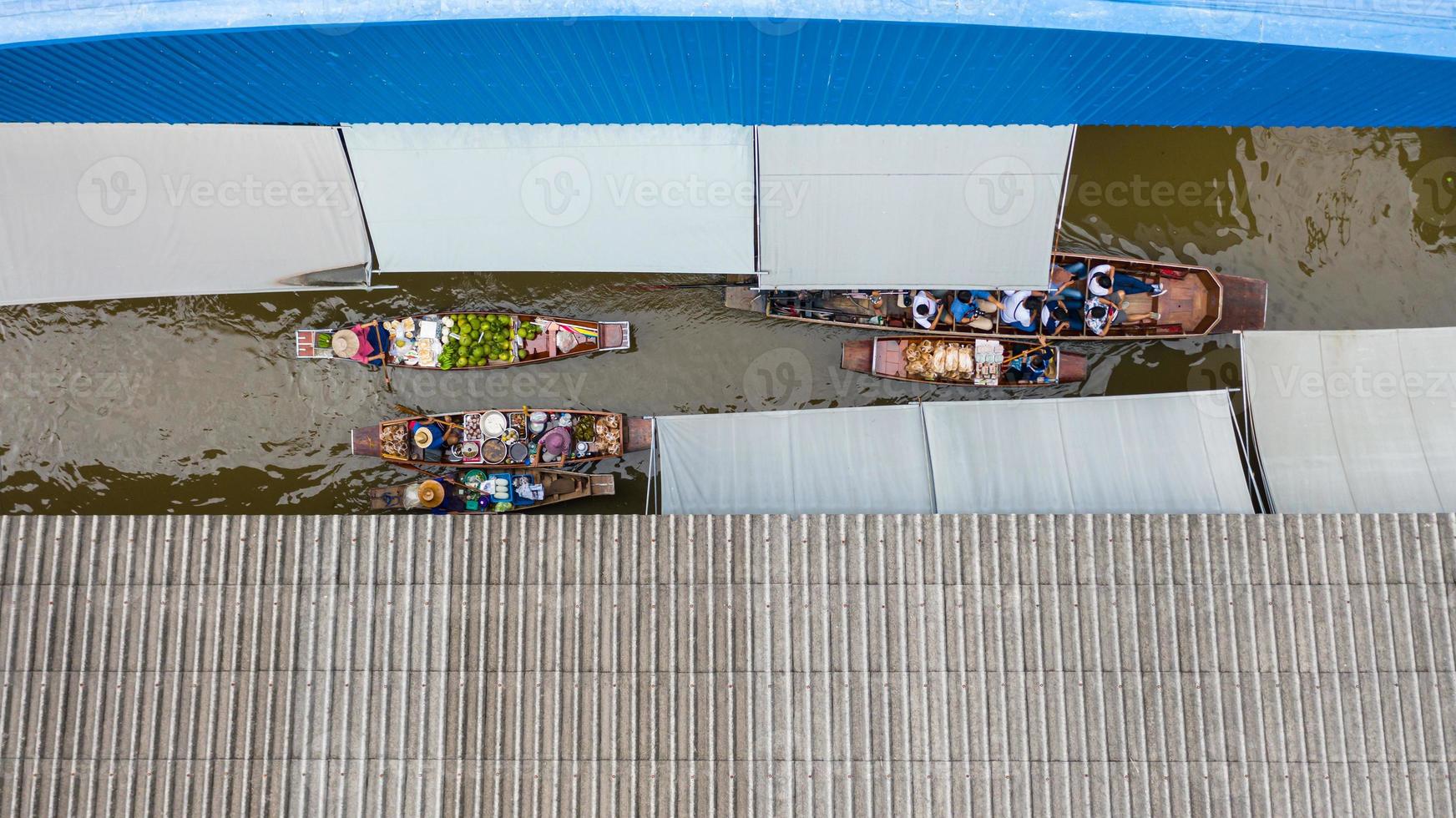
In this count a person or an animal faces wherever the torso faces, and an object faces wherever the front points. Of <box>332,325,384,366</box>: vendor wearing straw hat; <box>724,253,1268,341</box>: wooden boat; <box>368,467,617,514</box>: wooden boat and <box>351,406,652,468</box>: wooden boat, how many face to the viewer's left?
0

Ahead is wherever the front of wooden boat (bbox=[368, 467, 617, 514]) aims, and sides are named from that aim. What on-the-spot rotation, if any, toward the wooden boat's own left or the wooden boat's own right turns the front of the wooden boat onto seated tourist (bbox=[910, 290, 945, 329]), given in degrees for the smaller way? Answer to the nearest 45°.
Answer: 0° — it already faces them

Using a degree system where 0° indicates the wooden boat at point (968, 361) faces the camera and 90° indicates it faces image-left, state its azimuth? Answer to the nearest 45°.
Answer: approximately 90°

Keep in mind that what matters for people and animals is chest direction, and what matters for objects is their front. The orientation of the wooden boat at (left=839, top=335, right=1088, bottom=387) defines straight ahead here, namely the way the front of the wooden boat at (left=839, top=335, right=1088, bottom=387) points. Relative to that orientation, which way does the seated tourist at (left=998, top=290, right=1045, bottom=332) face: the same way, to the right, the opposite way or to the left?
the opposite way

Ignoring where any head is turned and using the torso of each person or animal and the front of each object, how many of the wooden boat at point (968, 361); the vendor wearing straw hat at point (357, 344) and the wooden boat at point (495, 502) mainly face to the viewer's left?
1

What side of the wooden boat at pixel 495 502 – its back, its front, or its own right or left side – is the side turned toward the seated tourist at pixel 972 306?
front

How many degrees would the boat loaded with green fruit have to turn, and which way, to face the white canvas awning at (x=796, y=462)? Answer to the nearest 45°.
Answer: approximately 45° to its right

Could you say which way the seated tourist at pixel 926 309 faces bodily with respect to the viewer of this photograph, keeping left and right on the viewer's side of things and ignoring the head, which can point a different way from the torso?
facing to the right of the viewer

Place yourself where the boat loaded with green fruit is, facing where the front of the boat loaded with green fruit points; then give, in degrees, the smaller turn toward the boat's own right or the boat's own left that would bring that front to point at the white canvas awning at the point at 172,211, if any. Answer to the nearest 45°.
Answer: approximately 180°

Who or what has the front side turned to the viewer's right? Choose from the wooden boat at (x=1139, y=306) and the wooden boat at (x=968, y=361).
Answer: the wooden boat at (x=1139, y=306)

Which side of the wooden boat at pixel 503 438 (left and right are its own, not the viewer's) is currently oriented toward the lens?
right

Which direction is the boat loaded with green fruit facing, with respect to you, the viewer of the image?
facing to the right of the viewer

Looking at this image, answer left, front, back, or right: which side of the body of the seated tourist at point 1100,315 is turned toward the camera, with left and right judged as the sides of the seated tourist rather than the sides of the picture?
right

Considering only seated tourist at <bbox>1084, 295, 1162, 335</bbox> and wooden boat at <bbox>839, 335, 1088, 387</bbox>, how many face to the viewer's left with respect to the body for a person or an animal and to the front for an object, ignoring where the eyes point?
1

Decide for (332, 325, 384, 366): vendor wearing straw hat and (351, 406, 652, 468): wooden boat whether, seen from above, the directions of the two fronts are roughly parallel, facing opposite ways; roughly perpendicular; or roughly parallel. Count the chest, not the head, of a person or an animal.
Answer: roughly parallel
